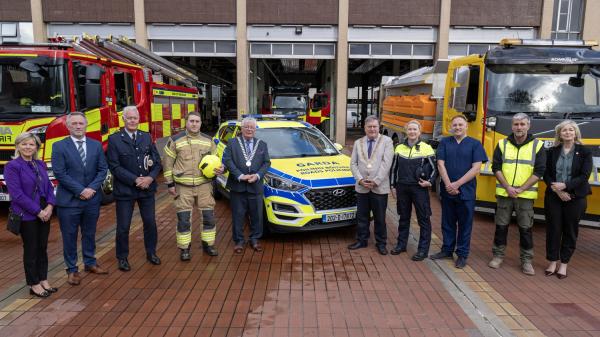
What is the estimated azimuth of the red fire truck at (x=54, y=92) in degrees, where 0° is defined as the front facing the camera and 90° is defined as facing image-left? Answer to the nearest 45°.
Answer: approximately 45°

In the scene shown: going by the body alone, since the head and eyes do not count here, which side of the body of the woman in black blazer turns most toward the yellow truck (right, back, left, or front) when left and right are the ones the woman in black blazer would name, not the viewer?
back

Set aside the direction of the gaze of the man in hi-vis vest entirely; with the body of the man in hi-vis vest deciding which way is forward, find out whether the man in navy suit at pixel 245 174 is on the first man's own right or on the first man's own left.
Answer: on the first man's own right

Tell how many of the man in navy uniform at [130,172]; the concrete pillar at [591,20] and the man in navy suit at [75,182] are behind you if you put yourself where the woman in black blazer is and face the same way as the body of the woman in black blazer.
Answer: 1

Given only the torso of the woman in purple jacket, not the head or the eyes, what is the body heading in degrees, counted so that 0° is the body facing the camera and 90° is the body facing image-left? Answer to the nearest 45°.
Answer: approximately 315°

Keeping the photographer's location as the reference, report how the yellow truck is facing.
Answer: facing the viewer and to the right of the viewer

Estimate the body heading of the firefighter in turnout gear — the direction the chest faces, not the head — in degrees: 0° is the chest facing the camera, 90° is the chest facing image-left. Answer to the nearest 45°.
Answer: approximately 0°

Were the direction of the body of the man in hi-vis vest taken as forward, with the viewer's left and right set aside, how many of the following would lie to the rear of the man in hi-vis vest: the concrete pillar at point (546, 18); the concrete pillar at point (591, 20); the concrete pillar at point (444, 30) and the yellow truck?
4

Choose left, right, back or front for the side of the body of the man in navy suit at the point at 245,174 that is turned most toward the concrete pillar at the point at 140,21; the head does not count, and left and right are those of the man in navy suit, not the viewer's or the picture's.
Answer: back

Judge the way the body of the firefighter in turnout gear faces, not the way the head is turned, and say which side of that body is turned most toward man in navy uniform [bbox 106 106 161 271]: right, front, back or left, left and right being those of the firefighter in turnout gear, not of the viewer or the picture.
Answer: right

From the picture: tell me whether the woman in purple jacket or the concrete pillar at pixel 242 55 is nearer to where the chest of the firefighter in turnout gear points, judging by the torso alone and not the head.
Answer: the woman in purple jacket

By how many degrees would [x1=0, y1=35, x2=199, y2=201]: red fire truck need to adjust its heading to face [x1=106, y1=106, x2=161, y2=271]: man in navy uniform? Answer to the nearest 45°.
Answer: approximately 45° to its left
